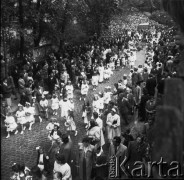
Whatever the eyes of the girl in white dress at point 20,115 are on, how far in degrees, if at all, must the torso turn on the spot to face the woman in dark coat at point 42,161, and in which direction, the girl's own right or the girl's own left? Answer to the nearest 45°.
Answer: approximately 45° to the girl's own left

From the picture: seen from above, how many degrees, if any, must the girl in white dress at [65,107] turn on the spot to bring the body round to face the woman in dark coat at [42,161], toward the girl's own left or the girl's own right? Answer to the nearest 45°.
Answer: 0° — they already face them

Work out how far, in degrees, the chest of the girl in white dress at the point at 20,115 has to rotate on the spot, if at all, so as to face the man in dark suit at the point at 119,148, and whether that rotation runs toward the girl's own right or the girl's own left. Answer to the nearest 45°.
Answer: approximately 90° to the girl's own left

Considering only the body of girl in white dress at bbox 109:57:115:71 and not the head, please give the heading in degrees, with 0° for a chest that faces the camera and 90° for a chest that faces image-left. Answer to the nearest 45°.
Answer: approximately 45°

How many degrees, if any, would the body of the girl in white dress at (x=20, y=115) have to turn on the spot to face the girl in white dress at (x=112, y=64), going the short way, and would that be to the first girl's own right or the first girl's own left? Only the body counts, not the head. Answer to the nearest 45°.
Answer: approximately 180°

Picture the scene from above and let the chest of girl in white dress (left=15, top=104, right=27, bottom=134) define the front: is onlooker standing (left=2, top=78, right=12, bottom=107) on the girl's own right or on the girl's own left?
on the girl's own right

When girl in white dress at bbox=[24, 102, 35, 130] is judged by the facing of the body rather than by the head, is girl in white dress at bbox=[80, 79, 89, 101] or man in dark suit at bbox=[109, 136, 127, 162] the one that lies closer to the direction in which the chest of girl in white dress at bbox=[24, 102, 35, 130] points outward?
the man in dark suit

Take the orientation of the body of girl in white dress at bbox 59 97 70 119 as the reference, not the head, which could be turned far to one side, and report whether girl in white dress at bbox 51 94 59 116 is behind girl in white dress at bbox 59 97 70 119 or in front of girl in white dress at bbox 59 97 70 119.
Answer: behind

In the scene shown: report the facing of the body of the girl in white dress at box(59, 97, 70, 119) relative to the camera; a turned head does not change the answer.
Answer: toward the camera

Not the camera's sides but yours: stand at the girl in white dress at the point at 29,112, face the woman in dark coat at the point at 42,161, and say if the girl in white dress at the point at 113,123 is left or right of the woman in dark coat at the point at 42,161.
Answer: left

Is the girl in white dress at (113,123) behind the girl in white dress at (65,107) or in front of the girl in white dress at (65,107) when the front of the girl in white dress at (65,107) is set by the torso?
in front

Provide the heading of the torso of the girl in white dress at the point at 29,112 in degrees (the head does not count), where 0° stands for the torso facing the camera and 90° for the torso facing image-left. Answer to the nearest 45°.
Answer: approximately 45°

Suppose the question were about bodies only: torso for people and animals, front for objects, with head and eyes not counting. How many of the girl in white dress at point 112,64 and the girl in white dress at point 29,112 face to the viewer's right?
0

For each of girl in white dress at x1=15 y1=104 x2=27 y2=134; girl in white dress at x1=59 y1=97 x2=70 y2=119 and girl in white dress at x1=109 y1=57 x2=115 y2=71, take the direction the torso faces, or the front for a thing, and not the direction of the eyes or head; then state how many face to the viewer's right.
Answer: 0

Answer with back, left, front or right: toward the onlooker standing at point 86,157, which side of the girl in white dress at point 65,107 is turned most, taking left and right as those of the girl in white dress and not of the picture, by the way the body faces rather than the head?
front

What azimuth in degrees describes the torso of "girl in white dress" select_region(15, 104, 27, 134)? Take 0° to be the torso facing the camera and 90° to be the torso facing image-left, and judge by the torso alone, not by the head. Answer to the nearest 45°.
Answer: approximately 45°
